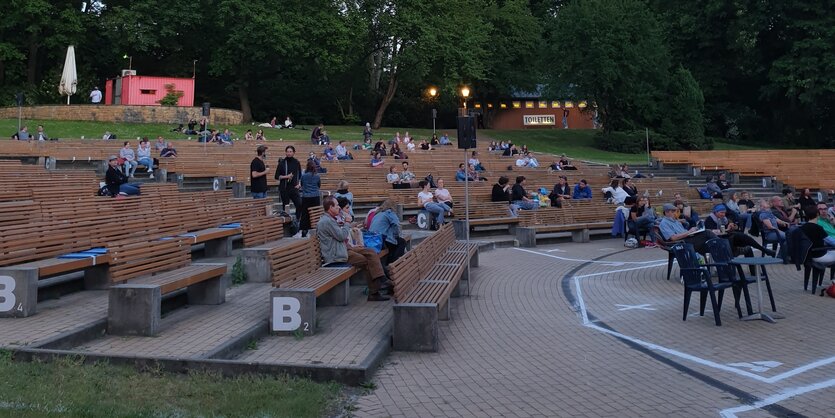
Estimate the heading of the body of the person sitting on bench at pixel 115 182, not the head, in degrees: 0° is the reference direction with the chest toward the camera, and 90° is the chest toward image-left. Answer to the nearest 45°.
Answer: approximately 315°

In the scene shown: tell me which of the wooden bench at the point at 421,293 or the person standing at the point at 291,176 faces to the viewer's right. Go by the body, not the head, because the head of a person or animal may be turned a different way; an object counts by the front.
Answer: the wooden bench

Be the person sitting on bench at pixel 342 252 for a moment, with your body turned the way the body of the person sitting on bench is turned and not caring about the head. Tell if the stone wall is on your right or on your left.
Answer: on your left

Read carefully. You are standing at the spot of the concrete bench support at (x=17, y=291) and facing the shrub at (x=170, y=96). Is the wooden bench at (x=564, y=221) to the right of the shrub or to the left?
right

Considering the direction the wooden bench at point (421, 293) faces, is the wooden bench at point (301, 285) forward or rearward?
rearward

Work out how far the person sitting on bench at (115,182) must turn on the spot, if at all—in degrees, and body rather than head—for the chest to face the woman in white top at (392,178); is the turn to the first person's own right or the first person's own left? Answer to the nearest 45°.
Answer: approximately 90° to the first person's own left

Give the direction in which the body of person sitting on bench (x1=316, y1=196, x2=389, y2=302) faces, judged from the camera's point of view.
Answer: to the viewer's right

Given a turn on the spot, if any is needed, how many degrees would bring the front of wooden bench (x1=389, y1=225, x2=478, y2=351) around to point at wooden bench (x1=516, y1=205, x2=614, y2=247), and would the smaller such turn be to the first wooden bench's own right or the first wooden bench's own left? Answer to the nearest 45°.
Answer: approximately 90° to the first wooden bench's own left

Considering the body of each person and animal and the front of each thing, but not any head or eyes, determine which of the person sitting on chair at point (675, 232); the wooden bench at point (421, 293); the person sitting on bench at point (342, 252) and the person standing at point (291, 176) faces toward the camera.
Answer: the person standing

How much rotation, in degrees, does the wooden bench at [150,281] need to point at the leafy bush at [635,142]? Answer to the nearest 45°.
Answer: approximately 90° to its left
